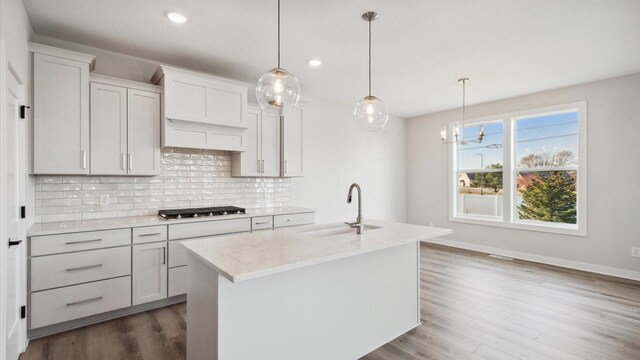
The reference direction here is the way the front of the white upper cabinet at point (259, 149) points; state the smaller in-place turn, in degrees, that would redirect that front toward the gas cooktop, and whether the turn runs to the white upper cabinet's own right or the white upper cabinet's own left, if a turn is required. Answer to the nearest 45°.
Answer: approximately 90° to the white upper cabinet's own right

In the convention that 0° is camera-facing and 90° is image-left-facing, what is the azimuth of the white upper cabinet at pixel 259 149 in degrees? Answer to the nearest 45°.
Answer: approximately 315°

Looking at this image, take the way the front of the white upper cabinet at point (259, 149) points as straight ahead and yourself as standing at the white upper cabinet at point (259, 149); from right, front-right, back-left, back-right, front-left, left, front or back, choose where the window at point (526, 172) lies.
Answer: front-left

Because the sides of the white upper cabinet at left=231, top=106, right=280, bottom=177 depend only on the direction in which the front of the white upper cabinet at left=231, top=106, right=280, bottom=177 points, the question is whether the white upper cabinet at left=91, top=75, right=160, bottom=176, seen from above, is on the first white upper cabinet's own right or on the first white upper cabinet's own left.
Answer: on the first white upper cabinet's own right

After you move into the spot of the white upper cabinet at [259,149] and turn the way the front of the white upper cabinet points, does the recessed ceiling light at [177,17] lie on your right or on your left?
on your right

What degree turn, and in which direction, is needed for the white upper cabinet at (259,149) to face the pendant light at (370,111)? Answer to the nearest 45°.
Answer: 0° — it already faces it

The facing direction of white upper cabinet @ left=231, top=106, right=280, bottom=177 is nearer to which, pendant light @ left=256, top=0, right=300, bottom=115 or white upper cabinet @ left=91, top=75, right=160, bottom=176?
the pendant light

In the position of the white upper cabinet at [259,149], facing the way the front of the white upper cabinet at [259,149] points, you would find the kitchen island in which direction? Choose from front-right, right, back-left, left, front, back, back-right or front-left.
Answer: front-right
